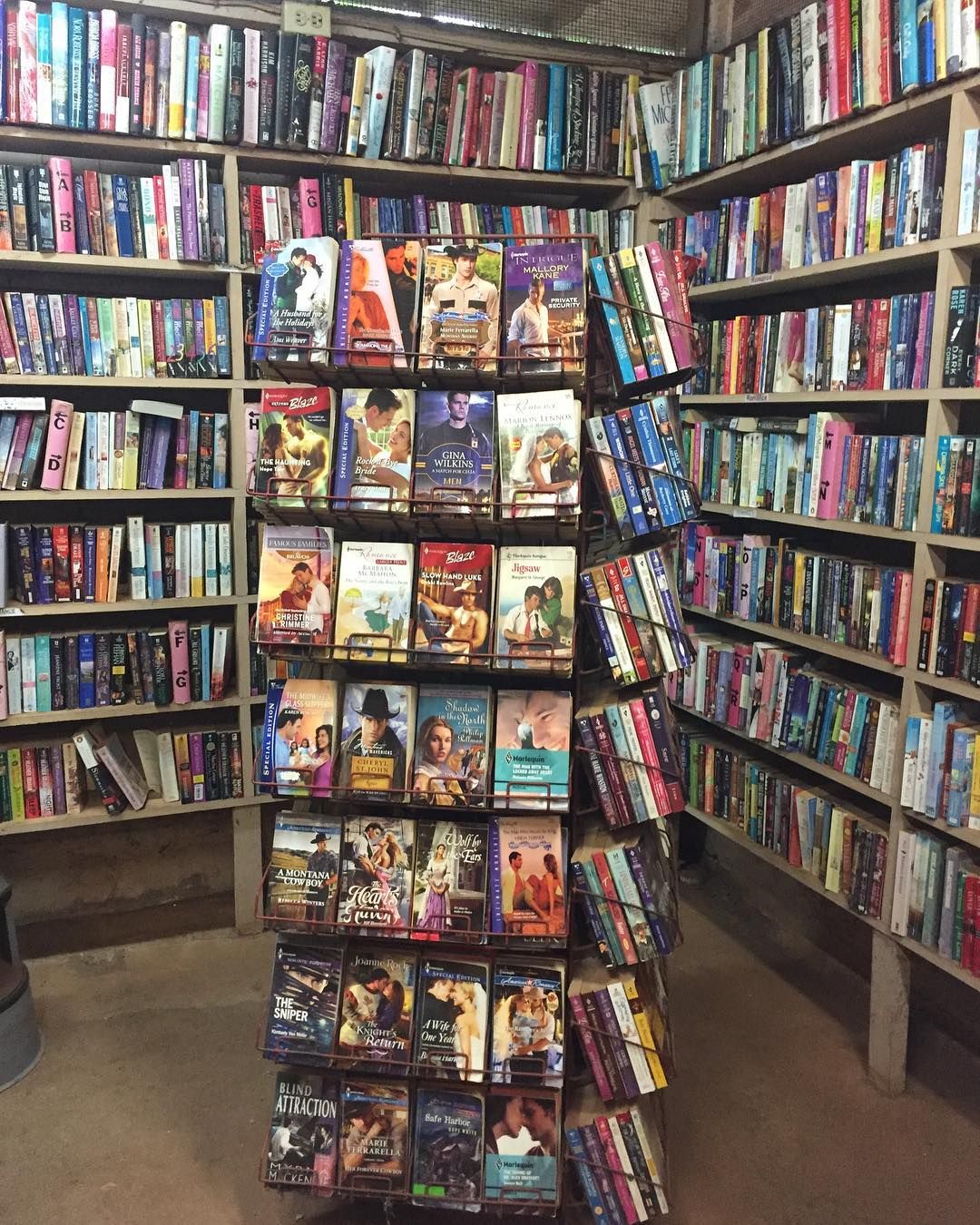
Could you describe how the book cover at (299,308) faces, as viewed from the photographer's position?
facing the viewer

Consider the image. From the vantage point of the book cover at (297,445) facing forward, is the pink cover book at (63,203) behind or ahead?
behind

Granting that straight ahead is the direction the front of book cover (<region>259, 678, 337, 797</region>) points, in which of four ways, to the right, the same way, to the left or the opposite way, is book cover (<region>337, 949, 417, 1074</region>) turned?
the same way

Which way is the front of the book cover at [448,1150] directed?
toward the camera

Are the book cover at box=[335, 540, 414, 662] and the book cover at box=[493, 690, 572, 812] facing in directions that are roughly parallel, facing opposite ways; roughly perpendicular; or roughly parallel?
roughly parallel

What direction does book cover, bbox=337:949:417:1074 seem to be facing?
toward the camera

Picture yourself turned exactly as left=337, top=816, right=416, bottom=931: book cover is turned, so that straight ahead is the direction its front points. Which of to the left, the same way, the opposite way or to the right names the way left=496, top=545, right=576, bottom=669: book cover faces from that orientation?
the same way

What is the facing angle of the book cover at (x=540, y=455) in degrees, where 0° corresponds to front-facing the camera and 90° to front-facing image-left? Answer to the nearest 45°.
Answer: approximately 0°
